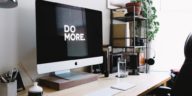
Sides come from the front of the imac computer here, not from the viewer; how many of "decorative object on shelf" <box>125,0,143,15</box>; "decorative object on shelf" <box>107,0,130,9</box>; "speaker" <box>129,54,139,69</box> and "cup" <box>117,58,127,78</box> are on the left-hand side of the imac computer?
4

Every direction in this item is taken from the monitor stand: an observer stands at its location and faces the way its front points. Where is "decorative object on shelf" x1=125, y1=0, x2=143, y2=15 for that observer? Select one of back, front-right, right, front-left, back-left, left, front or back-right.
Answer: left

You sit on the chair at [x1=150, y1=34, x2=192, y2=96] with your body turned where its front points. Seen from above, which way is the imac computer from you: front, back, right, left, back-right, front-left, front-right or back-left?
front

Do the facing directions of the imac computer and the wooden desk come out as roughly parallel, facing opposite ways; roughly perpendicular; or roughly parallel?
roughly parallel

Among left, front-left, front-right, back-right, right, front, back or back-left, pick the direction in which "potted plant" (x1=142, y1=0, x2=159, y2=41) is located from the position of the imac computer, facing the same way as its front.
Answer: left

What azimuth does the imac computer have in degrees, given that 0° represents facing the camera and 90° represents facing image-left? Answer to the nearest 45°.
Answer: approximately 315°

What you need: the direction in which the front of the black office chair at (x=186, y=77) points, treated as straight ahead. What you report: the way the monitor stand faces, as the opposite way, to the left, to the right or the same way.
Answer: the opposite way

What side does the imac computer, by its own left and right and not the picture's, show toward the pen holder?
right

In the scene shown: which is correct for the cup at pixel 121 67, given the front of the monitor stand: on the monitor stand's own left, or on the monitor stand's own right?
on the monitor stand's own left

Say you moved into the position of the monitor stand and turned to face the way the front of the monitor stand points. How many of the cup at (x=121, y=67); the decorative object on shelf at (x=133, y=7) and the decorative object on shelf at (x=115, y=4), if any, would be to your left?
3

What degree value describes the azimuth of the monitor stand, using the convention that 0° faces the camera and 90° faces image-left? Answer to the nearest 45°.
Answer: approximately 315°
